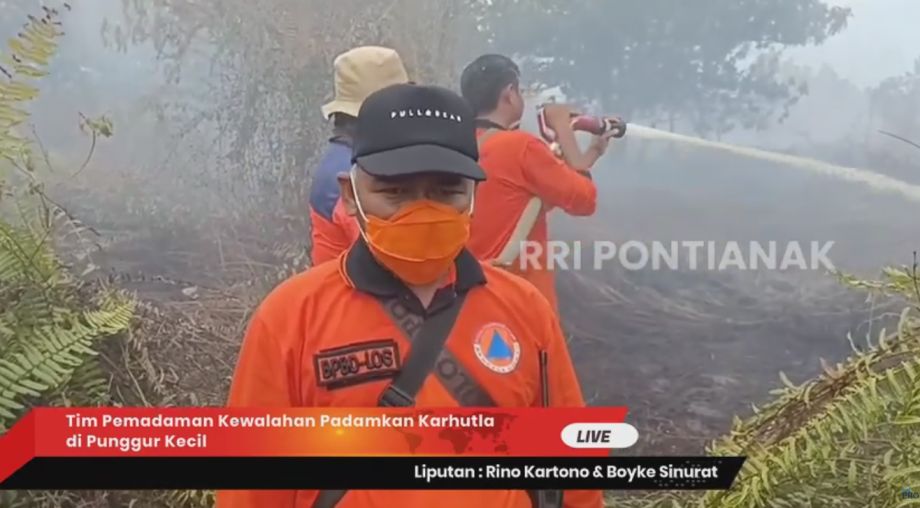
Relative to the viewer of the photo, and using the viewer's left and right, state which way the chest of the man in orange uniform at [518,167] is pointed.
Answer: facing away from the viewer and to the right of the viewer

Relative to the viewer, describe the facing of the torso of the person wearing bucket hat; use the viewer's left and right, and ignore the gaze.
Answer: facing away from the viewer and to the right of the viewer

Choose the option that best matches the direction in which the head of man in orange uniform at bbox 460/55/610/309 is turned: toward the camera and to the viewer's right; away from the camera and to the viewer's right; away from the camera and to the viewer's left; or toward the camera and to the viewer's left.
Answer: away from the camera and to the viewer's right

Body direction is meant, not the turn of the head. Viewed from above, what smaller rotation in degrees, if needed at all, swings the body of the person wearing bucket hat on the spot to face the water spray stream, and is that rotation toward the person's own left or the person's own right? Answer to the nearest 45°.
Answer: approximately 45° to the person's own right
